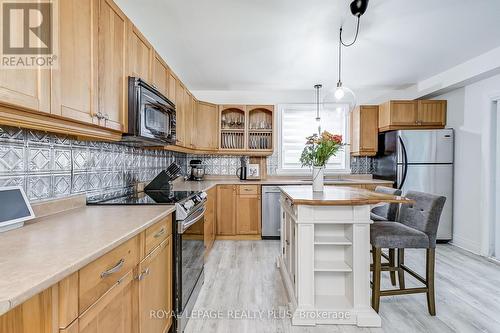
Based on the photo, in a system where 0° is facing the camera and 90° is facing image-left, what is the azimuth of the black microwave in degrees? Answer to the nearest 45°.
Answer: approximately 315°

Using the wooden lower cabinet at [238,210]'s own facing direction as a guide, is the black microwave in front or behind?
in front

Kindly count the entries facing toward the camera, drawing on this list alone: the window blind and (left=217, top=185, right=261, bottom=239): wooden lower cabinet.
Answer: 2

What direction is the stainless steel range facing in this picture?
to the viewer's right

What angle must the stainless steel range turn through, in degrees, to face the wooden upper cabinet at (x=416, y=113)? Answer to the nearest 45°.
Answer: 0° — it already faces it

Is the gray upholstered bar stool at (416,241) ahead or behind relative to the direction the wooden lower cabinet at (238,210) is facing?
ahead

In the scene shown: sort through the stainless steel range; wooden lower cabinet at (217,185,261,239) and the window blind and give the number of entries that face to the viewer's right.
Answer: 1

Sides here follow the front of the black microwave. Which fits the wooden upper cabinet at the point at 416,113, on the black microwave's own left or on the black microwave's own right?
on the black microwave's own left

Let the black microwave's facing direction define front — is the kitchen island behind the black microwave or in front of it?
in front

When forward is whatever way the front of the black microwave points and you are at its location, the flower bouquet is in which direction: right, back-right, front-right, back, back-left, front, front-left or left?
front-left

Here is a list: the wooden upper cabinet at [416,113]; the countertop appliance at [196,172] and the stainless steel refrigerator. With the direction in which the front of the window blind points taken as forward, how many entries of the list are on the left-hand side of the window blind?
2

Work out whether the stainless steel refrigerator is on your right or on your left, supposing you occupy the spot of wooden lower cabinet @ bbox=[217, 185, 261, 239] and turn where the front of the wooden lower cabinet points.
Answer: on your left

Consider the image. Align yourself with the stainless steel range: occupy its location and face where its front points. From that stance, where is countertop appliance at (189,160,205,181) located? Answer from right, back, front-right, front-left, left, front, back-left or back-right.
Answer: left

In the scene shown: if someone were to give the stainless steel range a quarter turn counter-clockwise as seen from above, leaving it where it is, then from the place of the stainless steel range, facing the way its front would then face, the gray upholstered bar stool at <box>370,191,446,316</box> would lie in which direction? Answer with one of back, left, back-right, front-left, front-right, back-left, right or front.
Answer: right

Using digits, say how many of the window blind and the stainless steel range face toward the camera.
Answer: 1
